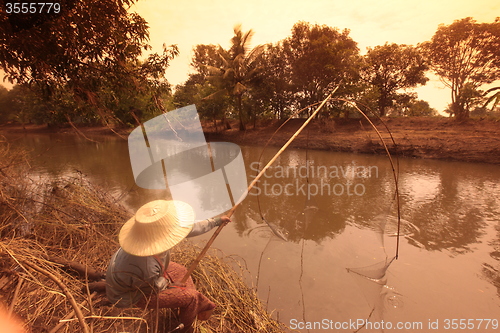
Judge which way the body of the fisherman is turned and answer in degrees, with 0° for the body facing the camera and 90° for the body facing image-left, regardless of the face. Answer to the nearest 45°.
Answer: approximately 270°

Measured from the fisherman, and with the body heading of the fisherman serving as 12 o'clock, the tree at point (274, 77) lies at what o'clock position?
The tree is roughly at 10 o'clock from the fisherman.

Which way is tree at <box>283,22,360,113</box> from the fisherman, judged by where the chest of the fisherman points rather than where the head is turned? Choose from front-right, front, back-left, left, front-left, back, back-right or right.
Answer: front-left

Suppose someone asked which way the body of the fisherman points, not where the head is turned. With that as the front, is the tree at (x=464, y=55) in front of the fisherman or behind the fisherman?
in front
